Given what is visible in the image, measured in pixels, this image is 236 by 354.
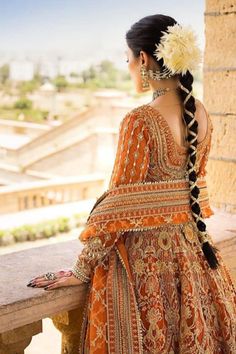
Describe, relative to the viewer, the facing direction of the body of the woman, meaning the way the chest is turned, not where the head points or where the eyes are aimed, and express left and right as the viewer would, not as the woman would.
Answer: facing away from the viewer and to the left of the viewer

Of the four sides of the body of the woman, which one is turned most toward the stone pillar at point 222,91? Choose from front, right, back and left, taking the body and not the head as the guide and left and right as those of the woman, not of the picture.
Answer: right

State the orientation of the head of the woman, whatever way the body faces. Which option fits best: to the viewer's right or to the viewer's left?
to the viewer's left

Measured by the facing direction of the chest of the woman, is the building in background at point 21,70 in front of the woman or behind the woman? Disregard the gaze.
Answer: in front

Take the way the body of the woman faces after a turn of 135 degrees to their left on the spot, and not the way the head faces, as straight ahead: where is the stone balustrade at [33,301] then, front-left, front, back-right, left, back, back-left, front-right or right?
right

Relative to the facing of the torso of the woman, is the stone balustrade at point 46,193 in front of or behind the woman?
in front
